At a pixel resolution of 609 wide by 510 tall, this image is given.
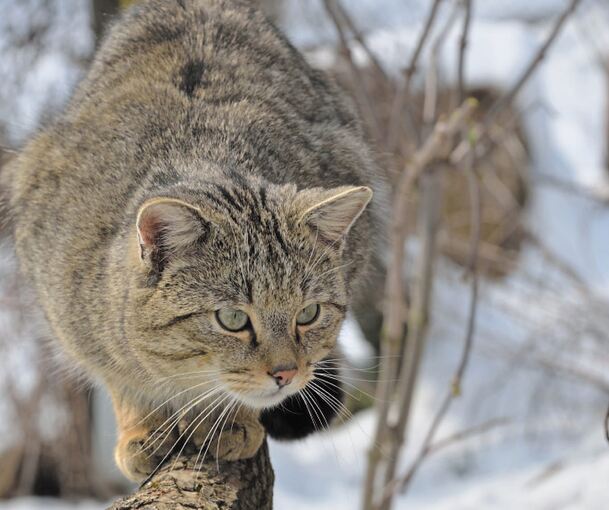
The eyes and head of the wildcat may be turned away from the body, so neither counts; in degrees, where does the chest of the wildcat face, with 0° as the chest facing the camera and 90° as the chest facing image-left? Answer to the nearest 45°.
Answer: approximately 0°

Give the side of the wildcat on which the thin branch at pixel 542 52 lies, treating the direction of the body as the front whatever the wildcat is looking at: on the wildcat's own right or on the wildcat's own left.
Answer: on the wildcat's own left

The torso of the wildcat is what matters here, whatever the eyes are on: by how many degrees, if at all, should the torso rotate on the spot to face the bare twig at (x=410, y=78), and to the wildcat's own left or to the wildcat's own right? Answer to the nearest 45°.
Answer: approximately 135° to the wildcat's own left

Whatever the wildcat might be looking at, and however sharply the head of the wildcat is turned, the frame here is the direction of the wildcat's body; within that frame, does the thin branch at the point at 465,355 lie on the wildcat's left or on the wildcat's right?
on the wildcat's left
